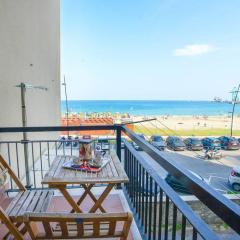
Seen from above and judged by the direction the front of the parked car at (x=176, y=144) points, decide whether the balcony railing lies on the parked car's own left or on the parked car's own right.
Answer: on the parked car's own right

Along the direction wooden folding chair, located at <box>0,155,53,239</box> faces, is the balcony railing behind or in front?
in front

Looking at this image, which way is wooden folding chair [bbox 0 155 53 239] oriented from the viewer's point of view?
to the viewer's right

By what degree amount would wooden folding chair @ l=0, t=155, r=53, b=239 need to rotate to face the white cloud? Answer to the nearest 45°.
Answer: approximately 45° to its left

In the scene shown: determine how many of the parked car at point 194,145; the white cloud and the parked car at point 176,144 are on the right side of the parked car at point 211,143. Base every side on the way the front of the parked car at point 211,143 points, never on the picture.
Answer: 2

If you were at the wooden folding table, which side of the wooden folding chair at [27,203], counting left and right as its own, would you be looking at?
front

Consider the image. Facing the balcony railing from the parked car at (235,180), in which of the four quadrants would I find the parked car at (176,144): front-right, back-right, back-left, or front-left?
back-right

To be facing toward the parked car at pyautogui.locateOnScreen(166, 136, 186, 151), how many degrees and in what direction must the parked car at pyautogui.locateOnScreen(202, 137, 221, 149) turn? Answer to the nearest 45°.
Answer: approximately 90° to its right

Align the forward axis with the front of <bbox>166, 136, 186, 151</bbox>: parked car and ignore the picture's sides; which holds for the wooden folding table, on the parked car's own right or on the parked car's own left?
on the parked car's own right

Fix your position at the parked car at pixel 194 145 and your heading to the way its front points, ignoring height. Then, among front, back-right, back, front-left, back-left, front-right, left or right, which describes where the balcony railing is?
front-right
